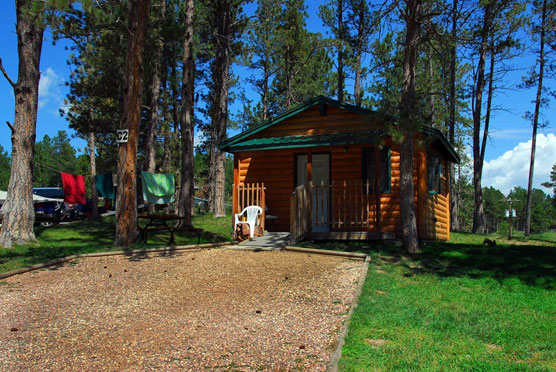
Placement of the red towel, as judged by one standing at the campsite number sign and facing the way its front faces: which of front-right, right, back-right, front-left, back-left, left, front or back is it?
back

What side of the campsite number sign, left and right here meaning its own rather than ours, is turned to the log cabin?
left

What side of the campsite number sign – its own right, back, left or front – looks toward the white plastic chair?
left

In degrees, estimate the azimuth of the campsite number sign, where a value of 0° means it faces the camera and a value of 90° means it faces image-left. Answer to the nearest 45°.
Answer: approximately 0°

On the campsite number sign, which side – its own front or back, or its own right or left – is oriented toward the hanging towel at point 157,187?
back

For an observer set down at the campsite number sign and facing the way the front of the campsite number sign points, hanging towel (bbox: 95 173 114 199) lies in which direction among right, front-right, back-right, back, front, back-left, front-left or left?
back
